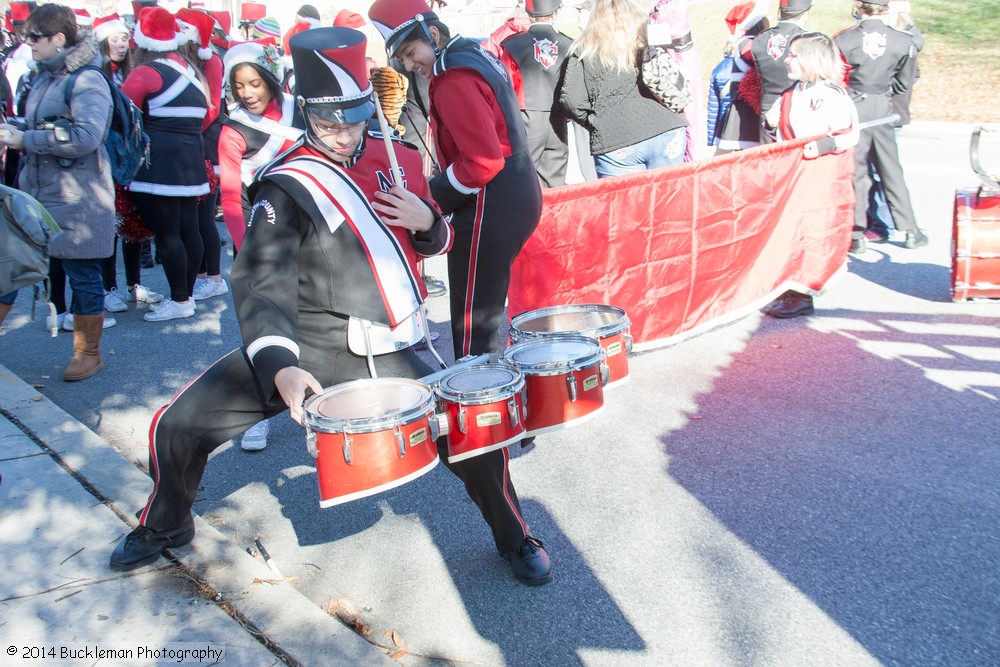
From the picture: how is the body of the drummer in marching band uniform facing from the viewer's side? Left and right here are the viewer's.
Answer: facing the viewer and to the right of the viewer

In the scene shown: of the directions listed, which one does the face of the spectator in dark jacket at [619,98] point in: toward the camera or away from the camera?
away from the camera

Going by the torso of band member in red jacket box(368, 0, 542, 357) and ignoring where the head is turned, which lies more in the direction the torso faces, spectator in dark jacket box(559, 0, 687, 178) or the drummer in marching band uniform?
the drummer in marching band uniform

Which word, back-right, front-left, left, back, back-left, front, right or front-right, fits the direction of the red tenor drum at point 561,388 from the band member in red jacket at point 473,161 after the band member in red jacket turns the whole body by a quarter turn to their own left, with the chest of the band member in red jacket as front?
front

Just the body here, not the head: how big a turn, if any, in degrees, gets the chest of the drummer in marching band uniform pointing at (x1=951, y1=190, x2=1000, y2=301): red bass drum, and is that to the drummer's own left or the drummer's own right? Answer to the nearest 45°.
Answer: approximately 90° to the drummer's own left

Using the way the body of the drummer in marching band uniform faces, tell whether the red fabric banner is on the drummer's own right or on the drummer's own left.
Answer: on the drummer's own left

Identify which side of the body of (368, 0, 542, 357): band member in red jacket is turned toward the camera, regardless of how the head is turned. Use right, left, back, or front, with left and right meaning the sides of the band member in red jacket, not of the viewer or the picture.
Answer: left

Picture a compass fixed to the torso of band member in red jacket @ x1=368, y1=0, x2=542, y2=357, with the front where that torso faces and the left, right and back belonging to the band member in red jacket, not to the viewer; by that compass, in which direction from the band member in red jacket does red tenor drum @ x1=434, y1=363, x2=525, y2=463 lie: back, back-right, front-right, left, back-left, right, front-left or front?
left
